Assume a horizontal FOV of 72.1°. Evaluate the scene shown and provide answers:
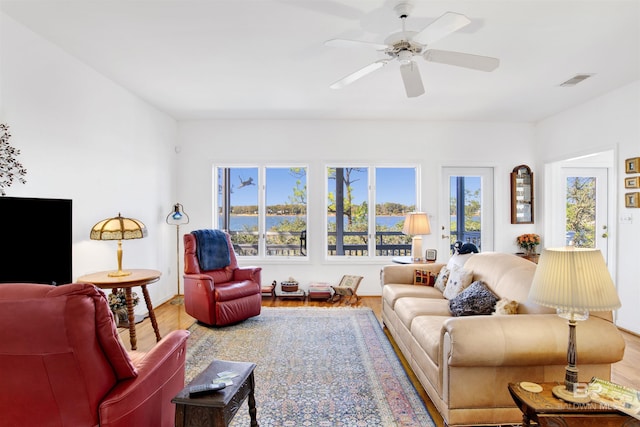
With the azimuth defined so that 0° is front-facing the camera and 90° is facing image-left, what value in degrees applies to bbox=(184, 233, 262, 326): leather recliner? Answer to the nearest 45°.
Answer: approximately 315°

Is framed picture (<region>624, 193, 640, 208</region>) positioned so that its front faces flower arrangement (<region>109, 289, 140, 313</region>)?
yes

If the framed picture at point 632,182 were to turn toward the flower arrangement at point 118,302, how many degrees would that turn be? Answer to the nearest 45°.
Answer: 0° — it already faces it

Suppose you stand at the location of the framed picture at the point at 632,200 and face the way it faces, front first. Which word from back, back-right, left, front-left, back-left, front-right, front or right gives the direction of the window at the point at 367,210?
front-right

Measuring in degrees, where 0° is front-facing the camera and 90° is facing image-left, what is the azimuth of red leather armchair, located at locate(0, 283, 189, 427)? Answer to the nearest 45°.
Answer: approximately 225°

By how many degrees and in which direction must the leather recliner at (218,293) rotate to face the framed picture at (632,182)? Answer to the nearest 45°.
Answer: approximately 45° to its left

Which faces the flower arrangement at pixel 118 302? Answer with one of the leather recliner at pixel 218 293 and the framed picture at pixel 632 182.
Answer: the framed picture

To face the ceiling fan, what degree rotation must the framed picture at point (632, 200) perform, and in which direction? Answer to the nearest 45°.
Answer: approximately 45° to its left
